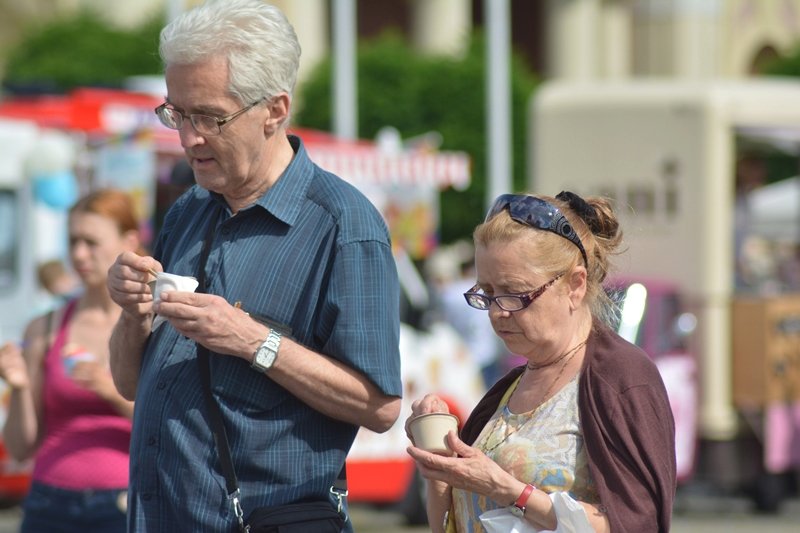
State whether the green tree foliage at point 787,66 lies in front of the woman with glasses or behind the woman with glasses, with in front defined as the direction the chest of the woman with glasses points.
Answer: behind

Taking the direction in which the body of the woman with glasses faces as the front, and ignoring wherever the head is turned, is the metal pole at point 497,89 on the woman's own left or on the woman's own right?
on the woman's own right

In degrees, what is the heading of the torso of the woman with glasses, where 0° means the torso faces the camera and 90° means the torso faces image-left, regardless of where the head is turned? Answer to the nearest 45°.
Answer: approximately 45°

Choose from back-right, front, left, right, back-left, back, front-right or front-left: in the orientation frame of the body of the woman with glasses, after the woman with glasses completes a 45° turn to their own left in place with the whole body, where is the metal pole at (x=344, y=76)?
back

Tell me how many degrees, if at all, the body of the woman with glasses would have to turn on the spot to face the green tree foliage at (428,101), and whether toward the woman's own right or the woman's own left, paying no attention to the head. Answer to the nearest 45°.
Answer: approximately 135° to the woman's own right

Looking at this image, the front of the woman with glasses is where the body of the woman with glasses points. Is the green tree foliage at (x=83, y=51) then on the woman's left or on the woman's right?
on the woman's right

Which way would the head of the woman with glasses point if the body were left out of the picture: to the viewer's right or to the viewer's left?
to the viewer's left

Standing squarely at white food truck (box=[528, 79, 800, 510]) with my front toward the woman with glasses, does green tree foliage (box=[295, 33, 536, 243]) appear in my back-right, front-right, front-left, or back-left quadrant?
back-right

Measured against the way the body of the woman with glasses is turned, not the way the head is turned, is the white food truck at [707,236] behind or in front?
behind
